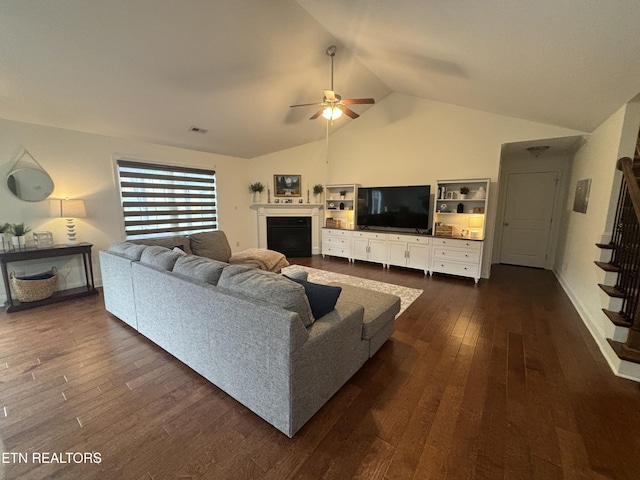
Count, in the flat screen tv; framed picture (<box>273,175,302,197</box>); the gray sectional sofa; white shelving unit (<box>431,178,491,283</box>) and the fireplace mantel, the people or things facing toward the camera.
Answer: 4

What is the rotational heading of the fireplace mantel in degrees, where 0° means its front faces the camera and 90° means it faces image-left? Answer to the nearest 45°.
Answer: approximately 0°

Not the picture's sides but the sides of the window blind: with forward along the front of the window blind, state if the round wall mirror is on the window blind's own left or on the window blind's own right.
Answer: on the window blind's own right

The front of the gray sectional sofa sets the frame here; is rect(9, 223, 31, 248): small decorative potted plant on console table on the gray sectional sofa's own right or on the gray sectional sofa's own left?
on the gray sectional sofa's own left

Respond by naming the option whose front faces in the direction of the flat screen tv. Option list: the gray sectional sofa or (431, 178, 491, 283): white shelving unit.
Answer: the gray sectional sofa

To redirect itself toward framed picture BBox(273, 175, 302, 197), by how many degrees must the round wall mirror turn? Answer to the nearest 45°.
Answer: approximately 90° to its left

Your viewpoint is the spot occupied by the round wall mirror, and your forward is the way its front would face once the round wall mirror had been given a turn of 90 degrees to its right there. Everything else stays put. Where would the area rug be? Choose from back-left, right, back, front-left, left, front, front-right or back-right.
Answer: back-left

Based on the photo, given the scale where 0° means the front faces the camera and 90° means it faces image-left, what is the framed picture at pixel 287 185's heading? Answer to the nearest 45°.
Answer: approximately 0°

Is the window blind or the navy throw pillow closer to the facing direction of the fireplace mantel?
the navy throw pillow

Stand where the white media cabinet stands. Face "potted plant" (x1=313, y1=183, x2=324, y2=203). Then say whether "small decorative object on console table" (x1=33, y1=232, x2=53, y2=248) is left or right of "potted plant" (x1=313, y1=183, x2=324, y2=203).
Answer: left

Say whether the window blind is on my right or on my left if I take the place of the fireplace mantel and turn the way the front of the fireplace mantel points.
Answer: on my right

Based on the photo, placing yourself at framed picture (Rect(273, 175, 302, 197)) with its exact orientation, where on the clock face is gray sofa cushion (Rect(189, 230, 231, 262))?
The gray sofa cushion is roughly at 1 o'clock from the framed picture.
